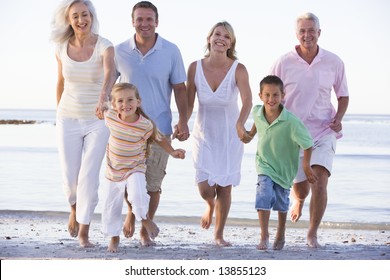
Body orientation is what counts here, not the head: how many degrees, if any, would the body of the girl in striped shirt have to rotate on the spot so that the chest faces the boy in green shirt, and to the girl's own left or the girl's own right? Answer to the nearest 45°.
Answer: approximately 90° to the girl's own left

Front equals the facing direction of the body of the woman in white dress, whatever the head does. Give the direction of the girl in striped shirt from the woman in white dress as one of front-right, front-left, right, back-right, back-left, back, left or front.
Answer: front-right

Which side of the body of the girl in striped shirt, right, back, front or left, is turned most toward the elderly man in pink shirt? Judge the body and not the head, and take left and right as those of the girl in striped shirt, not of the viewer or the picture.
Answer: left

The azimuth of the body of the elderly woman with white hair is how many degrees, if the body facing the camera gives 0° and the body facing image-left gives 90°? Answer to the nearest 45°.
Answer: approximately 0°

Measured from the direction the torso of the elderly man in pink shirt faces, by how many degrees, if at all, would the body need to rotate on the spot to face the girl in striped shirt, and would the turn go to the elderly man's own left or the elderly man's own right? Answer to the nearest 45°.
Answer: approximately 45° to the elderly man's own right

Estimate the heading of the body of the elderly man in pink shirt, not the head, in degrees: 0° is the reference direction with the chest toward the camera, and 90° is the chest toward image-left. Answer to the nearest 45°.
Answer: approximately 0°

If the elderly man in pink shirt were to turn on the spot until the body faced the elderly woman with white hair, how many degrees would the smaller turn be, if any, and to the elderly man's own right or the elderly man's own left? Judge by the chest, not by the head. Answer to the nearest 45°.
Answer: approximately 90° to the elderly man's own right

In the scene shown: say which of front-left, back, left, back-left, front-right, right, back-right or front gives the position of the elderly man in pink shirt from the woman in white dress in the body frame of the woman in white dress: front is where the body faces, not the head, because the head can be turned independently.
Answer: left

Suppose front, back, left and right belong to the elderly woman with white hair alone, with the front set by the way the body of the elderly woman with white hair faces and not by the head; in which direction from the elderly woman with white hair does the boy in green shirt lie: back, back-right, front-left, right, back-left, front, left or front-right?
left
